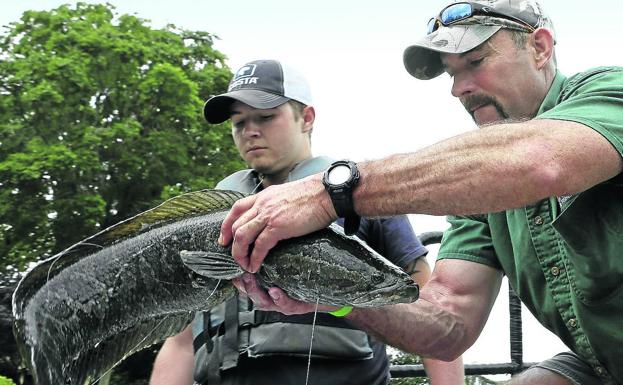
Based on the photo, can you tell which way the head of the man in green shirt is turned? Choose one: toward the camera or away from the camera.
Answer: toward the camera

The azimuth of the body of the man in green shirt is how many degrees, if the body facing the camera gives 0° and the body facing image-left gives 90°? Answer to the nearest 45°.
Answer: approximately 45°

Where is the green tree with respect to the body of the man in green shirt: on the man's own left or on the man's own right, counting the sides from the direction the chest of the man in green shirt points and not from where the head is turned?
on the man's own right
